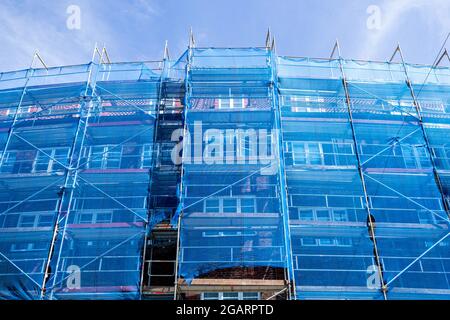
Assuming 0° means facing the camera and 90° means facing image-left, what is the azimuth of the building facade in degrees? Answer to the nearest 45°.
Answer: approximately 0°
